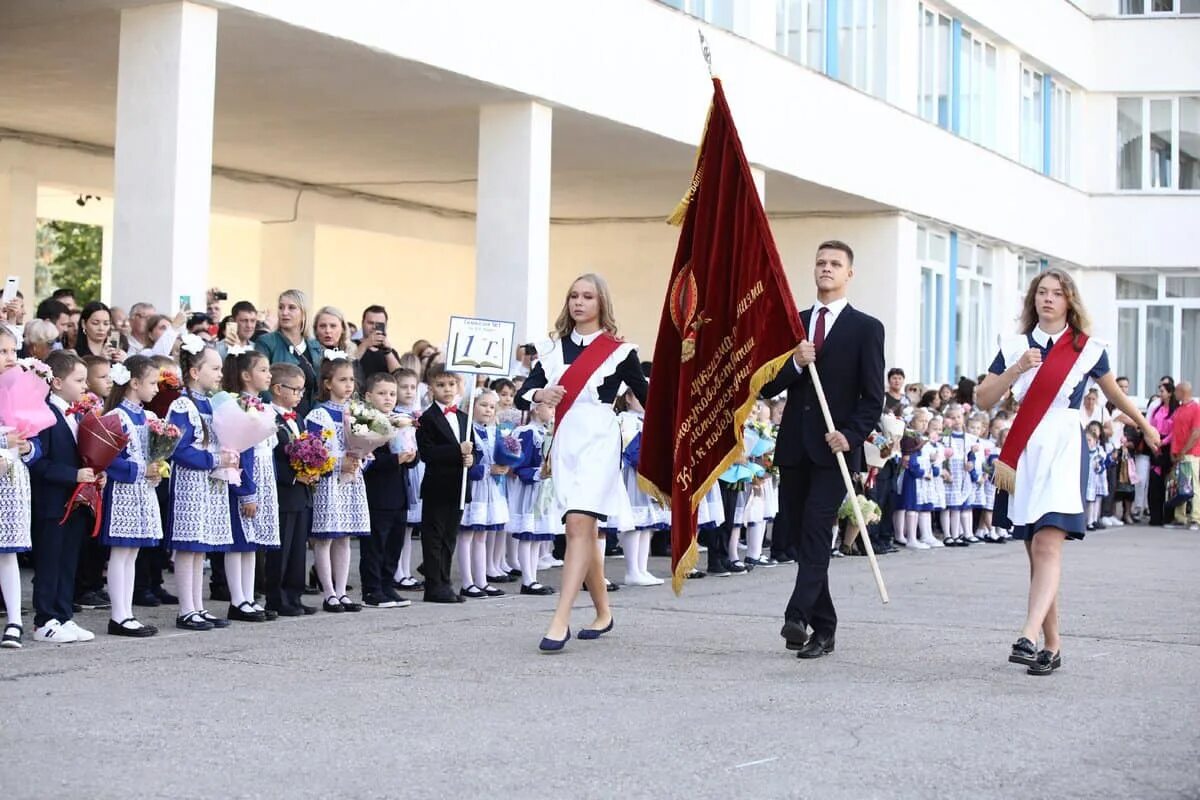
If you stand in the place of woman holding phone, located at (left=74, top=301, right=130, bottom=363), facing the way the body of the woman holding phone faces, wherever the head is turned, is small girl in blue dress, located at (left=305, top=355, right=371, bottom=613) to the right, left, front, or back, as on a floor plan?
front

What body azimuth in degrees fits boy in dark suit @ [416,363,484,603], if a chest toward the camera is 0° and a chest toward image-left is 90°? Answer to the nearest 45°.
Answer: approximately 315°

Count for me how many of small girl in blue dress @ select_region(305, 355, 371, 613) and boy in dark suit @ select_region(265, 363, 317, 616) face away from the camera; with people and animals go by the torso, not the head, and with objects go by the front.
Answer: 0

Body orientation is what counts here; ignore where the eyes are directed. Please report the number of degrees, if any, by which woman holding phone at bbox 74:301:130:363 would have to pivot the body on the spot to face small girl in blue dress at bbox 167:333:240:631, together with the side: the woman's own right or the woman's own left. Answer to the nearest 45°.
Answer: approximately 45° to the woman's own right

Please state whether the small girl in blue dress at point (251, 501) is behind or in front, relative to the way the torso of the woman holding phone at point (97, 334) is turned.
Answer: in front

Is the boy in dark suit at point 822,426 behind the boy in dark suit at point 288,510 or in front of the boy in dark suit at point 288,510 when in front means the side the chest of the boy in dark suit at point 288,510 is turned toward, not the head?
in front

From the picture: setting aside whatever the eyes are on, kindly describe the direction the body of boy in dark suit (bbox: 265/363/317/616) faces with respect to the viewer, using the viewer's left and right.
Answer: facing the viewer and to the right of the viewer
